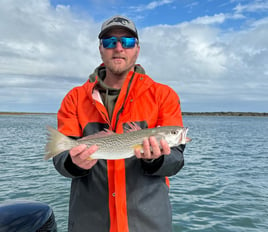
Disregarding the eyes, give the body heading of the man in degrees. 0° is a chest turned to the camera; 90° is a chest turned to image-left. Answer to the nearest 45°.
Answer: approximately 0°

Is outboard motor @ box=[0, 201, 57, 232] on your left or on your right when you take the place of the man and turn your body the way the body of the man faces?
on your right
